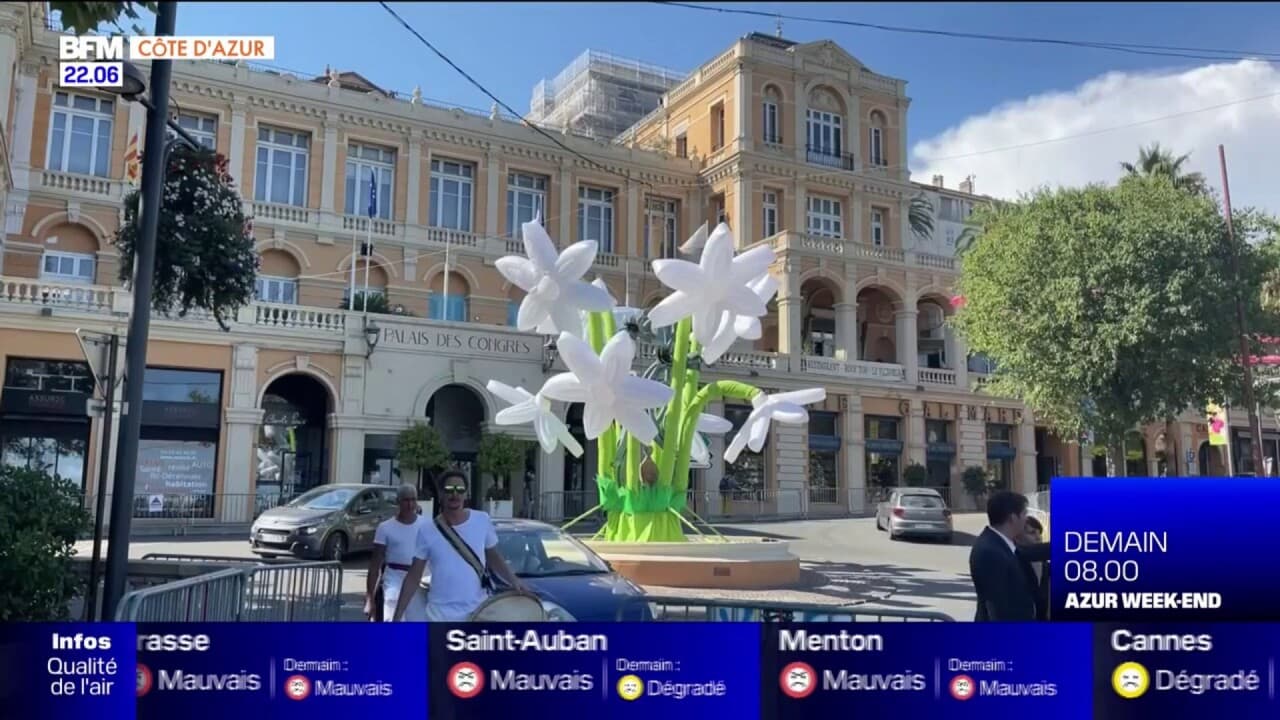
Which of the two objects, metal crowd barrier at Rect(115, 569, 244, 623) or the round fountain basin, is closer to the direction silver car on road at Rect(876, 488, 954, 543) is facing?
the round fountain basin

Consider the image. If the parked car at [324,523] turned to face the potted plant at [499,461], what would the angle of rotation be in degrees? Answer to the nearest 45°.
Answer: approximately 180°

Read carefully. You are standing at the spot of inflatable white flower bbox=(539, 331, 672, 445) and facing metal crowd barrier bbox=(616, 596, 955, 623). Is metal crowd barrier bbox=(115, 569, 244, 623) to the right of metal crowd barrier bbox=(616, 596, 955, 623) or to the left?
right

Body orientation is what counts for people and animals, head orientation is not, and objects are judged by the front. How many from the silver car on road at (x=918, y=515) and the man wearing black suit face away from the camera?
1

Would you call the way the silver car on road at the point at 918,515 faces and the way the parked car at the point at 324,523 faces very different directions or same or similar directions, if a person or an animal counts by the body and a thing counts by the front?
very different directions

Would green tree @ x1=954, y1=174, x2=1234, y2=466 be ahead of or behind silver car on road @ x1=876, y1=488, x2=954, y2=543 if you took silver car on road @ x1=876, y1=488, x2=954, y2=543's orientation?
behind

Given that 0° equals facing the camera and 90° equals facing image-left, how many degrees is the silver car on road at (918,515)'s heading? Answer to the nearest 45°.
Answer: approximately 180°

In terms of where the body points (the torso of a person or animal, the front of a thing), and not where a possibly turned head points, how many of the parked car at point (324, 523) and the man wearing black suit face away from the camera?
0
